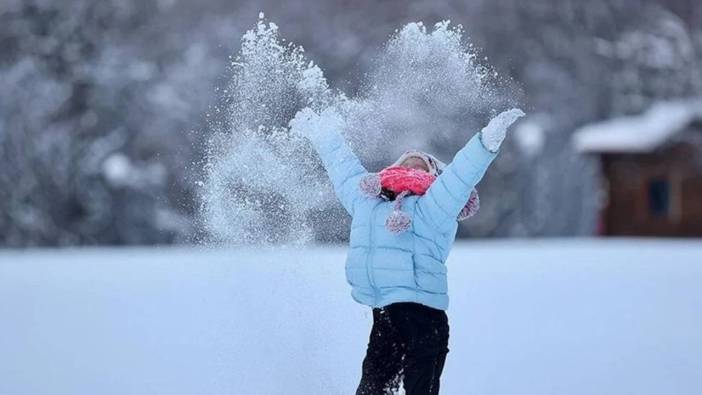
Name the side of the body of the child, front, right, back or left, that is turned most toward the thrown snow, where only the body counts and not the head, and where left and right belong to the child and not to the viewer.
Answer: right

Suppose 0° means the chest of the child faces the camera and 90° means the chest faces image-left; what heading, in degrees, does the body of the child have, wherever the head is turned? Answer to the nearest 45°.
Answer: approximately 45°
